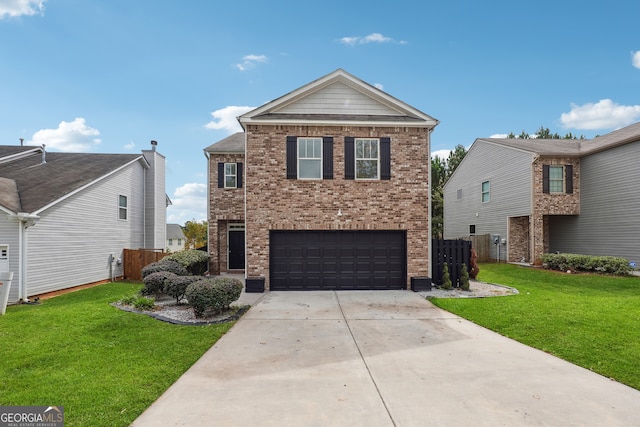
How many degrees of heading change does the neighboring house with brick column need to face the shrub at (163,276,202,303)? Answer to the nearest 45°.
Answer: approximately 90° to its right

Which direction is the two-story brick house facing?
toward the camera

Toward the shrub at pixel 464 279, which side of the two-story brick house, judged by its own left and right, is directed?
left

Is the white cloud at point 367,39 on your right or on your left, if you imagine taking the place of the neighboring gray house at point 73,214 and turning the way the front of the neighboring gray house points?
on your left

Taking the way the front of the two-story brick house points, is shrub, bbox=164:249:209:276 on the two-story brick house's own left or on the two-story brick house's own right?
on the two-story brick house's own right

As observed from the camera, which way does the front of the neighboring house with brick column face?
facing the viewer and to the right of the viewer

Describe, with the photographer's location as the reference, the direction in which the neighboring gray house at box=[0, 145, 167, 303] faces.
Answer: facing the viewer and to the left of the viewer

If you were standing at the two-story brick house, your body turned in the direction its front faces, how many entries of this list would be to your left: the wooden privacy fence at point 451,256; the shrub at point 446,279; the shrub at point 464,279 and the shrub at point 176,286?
3

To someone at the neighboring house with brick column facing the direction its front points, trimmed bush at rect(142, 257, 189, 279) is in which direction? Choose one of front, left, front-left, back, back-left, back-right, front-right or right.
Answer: right
